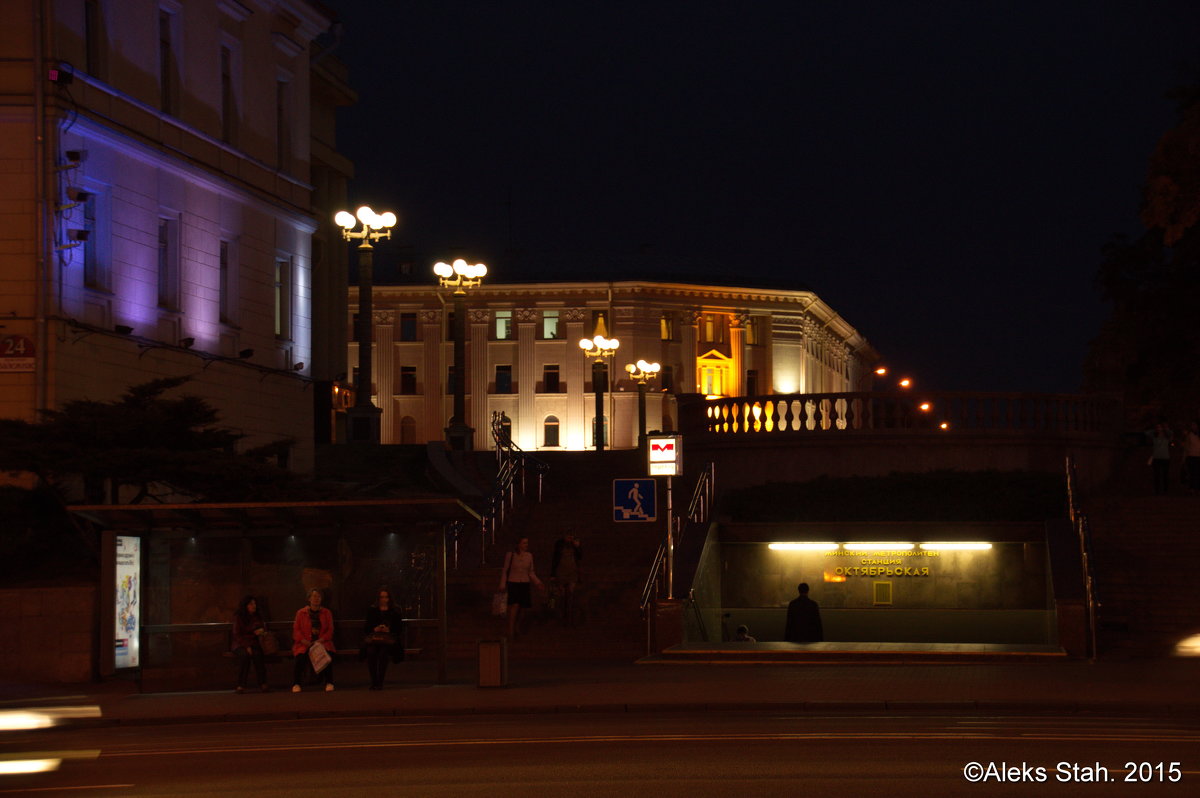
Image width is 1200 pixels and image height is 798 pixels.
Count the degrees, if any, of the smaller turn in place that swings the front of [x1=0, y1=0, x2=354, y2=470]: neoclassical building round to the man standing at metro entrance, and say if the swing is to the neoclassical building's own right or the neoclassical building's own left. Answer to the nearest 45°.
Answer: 0° — it already faces them

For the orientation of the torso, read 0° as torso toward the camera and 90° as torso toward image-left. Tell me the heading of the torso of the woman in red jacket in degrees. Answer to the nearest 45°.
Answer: approximately 0°

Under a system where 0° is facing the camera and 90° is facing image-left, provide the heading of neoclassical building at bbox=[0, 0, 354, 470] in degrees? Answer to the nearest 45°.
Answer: approximately 315°

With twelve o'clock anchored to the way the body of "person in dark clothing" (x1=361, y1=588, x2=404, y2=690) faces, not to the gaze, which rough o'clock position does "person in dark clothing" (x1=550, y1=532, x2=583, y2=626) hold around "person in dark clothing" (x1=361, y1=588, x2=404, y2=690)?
"person in dark clothing" (x1=550, y1=532, x2=583, y2=626) is roughly at 7 o'clock from "person in dark clothing" (x1=361, y1=588, x2=404, y2=690).

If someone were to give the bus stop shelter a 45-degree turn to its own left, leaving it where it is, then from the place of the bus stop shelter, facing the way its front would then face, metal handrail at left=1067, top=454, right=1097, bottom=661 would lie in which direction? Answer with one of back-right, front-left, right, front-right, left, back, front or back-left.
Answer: front-left

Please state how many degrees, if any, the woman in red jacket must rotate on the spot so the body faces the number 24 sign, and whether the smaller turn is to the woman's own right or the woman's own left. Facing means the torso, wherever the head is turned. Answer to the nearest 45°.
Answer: approximately 135° to the woman's own right

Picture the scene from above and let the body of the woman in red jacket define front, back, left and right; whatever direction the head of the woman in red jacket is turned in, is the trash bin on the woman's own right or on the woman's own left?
on the woman's own left
